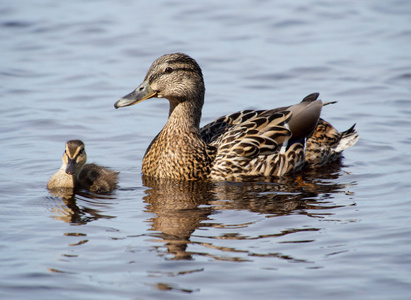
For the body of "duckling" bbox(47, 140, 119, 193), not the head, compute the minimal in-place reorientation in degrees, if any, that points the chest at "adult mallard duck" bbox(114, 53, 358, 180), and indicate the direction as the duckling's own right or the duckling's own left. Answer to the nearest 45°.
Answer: approximately 135° to the duckling's own left
